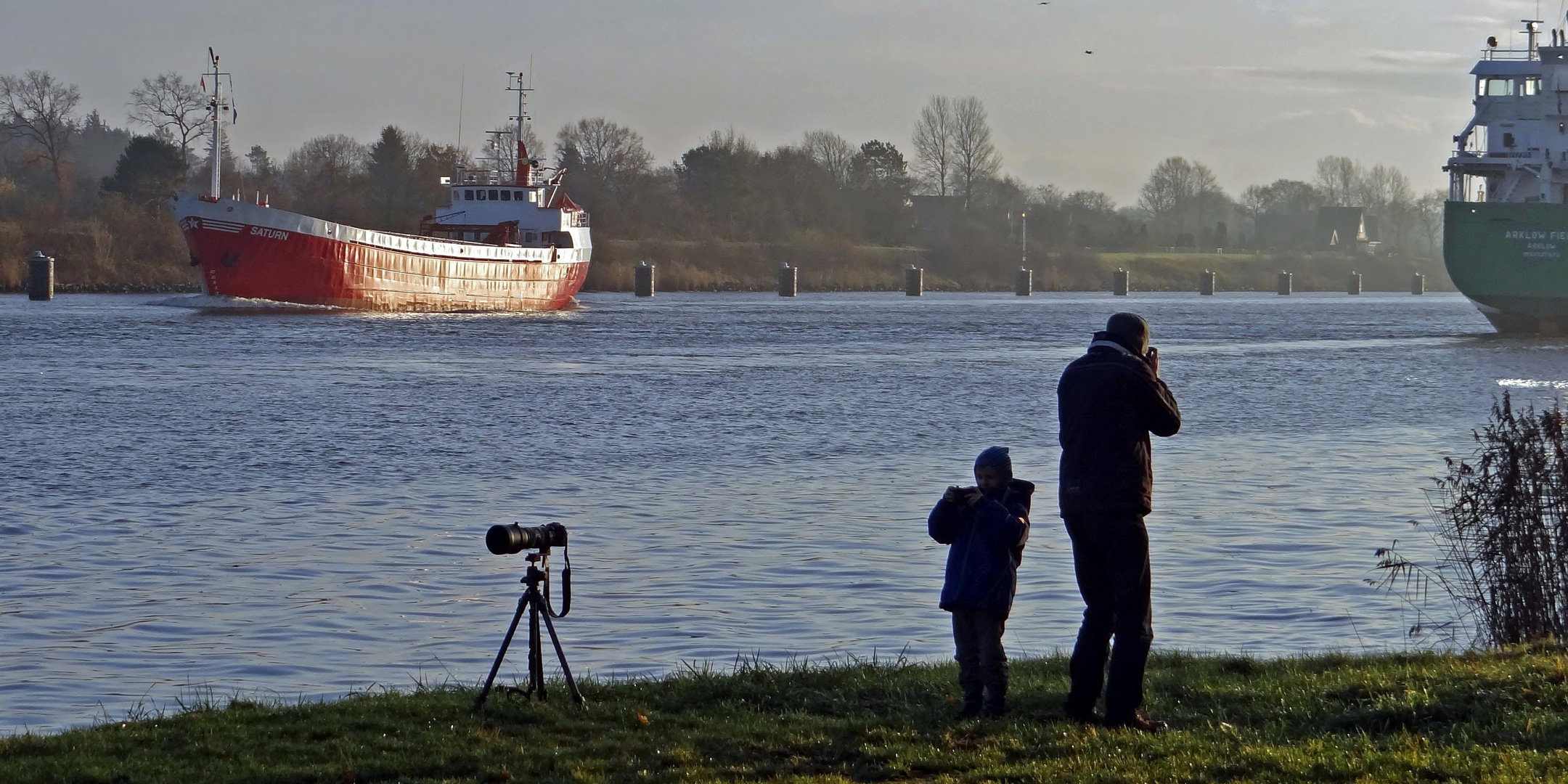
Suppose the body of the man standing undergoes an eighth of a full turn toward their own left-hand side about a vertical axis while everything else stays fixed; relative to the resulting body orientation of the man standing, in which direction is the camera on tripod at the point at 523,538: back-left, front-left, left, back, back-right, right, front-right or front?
left

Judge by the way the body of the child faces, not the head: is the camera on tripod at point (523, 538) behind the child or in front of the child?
in front

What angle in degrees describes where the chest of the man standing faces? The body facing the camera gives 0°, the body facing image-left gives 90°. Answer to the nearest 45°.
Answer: approximately 225°

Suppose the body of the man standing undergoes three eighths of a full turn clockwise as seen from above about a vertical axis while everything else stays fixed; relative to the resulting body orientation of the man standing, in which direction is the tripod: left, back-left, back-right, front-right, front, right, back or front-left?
right

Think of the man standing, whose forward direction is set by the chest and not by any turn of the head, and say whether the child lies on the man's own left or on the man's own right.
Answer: on the man's own left

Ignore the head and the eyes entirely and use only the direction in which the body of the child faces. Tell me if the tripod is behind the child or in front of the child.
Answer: in front
